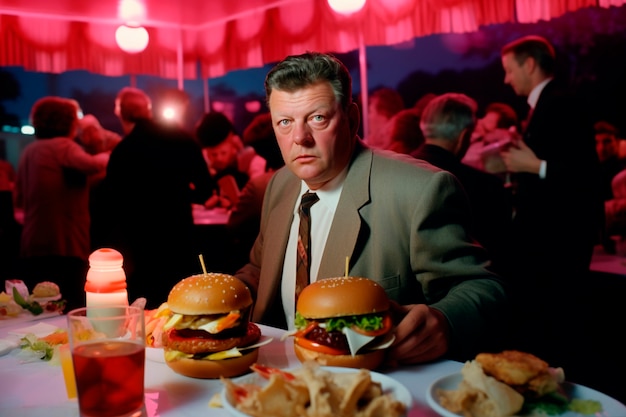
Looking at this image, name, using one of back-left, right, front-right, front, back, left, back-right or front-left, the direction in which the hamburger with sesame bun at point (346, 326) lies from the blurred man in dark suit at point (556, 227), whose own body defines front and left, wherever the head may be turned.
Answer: left

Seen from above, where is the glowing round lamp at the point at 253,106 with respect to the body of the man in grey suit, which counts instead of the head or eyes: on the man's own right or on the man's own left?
on the man's own right

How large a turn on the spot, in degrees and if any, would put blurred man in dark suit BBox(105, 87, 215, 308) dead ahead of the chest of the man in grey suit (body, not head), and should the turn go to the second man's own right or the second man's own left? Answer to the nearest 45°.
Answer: approximately 90° to the second man's own right

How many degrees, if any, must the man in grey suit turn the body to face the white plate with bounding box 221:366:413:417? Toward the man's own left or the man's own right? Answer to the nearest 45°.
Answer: approximately 45° to the man's own left

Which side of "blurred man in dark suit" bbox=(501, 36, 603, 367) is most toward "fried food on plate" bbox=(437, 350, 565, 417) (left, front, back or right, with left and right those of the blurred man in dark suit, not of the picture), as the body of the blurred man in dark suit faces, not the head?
left

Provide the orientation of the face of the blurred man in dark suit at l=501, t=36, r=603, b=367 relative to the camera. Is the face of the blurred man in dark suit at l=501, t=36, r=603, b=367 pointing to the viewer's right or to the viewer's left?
to the viewer's left

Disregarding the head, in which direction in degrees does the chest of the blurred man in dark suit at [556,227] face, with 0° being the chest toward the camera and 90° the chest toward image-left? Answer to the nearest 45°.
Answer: approximately 90°

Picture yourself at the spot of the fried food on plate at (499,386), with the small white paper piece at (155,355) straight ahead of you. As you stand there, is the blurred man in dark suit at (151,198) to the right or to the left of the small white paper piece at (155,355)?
right

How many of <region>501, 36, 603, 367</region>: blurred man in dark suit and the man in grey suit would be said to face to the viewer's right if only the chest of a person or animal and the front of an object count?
0
